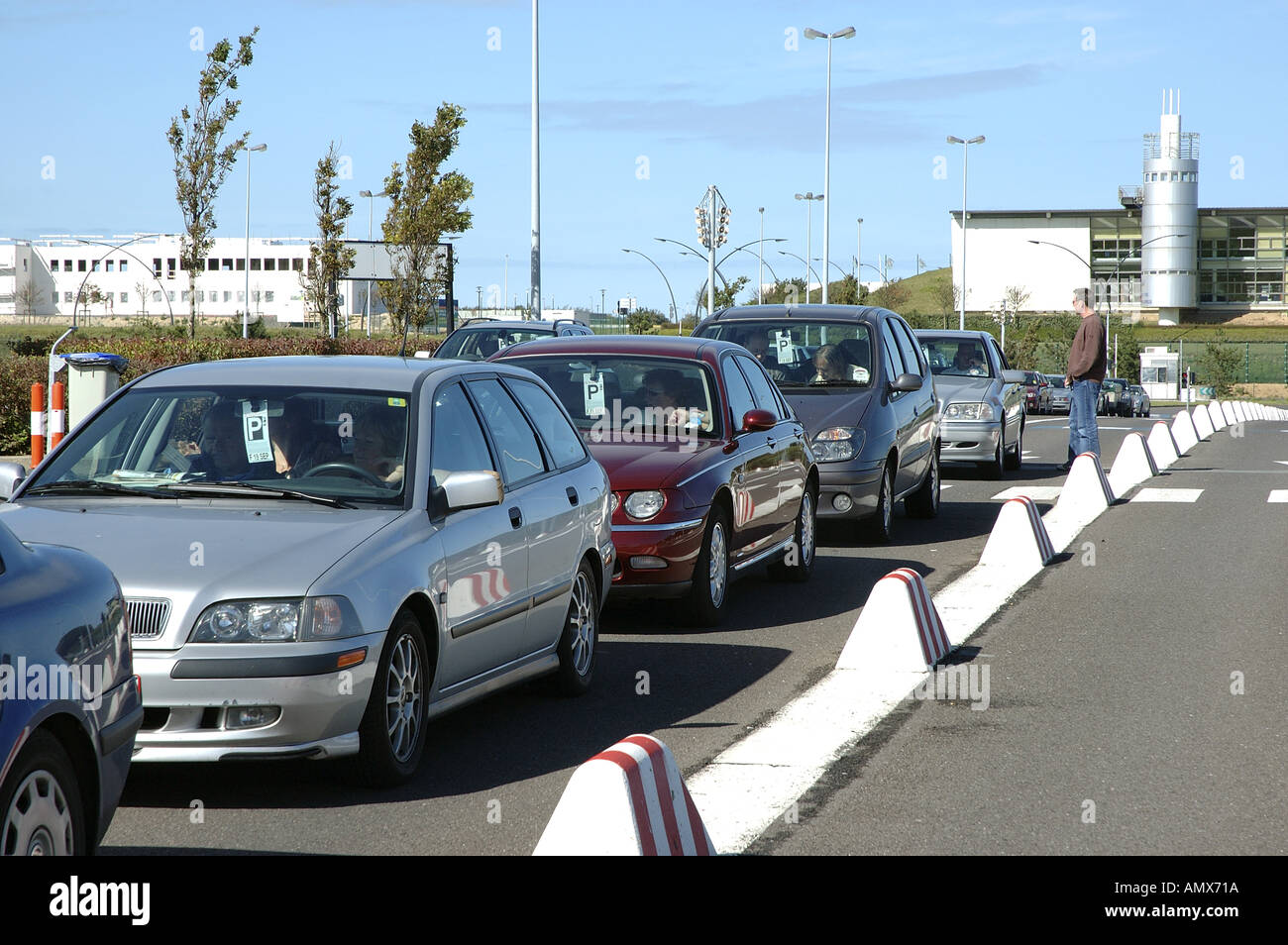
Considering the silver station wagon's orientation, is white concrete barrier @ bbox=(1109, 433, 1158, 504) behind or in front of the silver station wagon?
behind

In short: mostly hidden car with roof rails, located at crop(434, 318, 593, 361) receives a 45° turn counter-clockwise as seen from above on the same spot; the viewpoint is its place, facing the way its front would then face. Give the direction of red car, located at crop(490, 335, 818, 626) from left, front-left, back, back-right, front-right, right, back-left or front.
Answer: front

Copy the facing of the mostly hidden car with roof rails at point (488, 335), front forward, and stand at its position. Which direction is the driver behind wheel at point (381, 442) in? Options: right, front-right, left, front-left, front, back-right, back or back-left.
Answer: front-left

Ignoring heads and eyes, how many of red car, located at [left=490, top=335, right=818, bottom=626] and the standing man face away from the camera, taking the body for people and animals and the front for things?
0

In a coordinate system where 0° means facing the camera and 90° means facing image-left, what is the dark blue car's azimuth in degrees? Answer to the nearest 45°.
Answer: approximately 45°

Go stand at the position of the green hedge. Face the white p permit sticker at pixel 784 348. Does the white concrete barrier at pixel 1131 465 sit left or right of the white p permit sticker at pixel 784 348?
left

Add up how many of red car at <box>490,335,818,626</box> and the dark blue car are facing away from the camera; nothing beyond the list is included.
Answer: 0

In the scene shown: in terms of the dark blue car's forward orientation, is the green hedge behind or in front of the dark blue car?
behind

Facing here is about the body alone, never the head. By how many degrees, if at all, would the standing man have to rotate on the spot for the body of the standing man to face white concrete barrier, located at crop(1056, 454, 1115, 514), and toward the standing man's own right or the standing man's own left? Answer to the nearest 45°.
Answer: approximately 90° to the standing man's own left

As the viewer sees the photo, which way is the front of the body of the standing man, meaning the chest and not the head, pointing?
to the viewer's left

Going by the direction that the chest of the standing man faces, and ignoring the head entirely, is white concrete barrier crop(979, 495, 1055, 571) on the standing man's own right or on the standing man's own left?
on the standing man's own left
